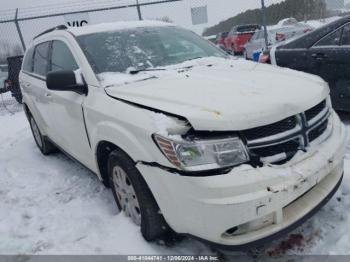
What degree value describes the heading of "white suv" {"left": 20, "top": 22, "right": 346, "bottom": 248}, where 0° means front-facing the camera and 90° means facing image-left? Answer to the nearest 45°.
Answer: approximately 315°

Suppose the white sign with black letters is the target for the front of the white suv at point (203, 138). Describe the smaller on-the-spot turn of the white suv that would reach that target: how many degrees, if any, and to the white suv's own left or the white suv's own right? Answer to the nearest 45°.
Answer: approximately 135° to the white suv's own left

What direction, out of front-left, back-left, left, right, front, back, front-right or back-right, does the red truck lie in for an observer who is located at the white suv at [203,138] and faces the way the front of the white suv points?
back-left

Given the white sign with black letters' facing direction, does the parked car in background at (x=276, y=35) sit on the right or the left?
on its left

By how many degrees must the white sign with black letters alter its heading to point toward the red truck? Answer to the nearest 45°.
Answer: approximately 135° to its left

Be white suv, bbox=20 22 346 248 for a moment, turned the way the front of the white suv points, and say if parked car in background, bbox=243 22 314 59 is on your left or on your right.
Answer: on your left

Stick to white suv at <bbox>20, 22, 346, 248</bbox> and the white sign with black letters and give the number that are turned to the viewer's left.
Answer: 0

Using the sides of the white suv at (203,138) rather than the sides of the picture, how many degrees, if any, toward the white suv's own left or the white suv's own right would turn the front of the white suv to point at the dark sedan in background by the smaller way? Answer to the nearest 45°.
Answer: approximately 90° to the white suv's own left

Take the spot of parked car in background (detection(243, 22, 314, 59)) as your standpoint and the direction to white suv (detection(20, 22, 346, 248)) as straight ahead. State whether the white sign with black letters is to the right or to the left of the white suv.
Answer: right

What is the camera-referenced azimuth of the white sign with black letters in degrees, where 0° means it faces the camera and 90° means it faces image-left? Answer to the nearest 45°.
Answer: approximately 0°
